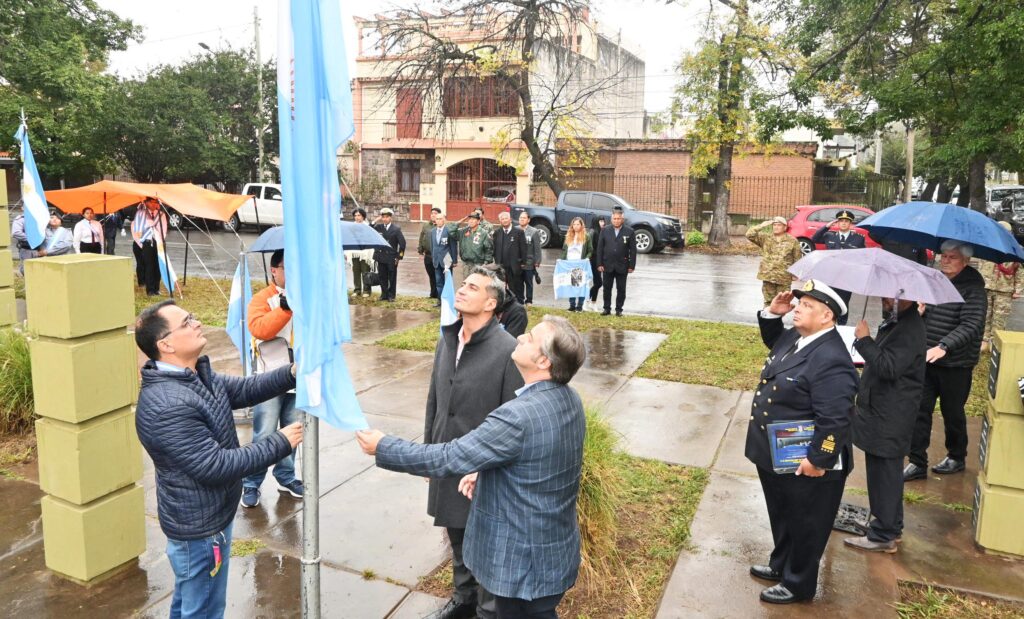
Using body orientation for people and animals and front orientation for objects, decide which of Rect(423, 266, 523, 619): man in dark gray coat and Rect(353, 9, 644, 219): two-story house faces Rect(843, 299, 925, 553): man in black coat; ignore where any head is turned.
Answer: the two-story house

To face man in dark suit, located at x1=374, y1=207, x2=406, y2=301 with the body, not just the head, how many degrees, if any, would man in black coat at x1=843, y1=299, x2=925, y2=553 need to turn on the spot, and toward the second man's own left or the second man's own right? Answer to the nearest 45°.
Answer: approximately 45° to the second man's own right

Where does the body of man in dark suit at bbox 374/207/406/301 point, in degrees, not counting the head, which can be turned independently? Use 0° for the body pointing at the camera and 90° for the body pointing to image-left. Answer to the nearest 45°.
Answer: approximately 0°

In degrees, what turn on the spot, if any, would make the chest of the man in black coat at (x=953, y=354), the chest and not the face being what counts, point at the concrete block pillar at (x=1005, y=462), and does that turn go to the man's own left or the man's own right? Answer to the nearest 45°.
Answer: approximately 45° to the man's own left

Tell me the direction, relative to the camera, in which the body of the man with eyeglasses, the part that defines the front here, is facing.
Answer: to the viewer's right

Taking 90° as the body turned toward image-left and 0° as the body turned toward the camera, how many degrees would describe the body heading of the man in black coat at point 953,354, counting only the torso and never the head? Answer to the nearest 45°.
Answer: approximately 45°

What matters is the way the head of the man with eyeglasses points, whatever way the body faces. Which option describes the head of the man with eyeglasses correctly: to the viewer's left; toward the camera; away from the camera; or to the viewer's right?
to the viewer's right
